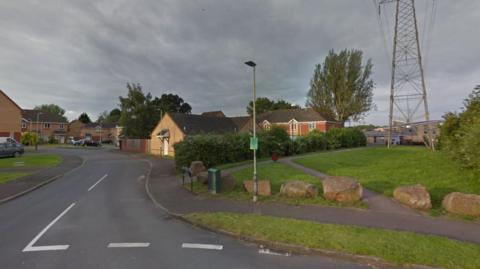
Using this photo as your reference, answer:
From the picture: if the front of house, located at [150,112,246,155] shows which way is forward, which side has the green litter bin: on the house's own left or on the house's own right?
on the house's own left

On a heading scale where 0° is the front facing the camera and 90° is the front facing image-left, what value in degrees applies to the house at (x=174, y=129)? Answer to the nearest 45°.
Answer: approximately 45°

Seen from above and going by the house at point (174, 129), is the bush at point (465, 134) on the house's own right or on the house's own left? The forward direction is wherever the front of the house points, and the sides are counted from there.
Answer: on the house's own left

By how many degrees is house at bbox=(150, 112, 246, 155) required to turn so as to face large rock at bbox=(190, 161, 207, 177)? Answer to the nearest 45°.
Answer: approximately 45° to its left

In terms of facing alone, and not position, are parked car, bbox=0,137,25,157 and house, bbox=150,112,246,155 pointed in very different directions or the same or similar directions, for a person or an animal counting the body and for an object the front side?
very different directions

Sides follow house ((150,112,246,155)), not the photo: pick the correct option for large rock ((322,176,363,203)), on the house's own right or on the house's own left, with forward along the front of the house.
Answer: on the house's own left

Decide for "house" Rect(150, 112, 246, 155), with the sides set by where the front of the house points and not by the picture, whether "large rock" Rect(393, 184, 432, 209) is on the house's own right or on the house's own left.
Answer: on the house's own left

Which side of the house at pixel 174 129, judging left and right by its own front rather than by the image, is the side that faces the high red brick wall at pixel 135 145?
right
